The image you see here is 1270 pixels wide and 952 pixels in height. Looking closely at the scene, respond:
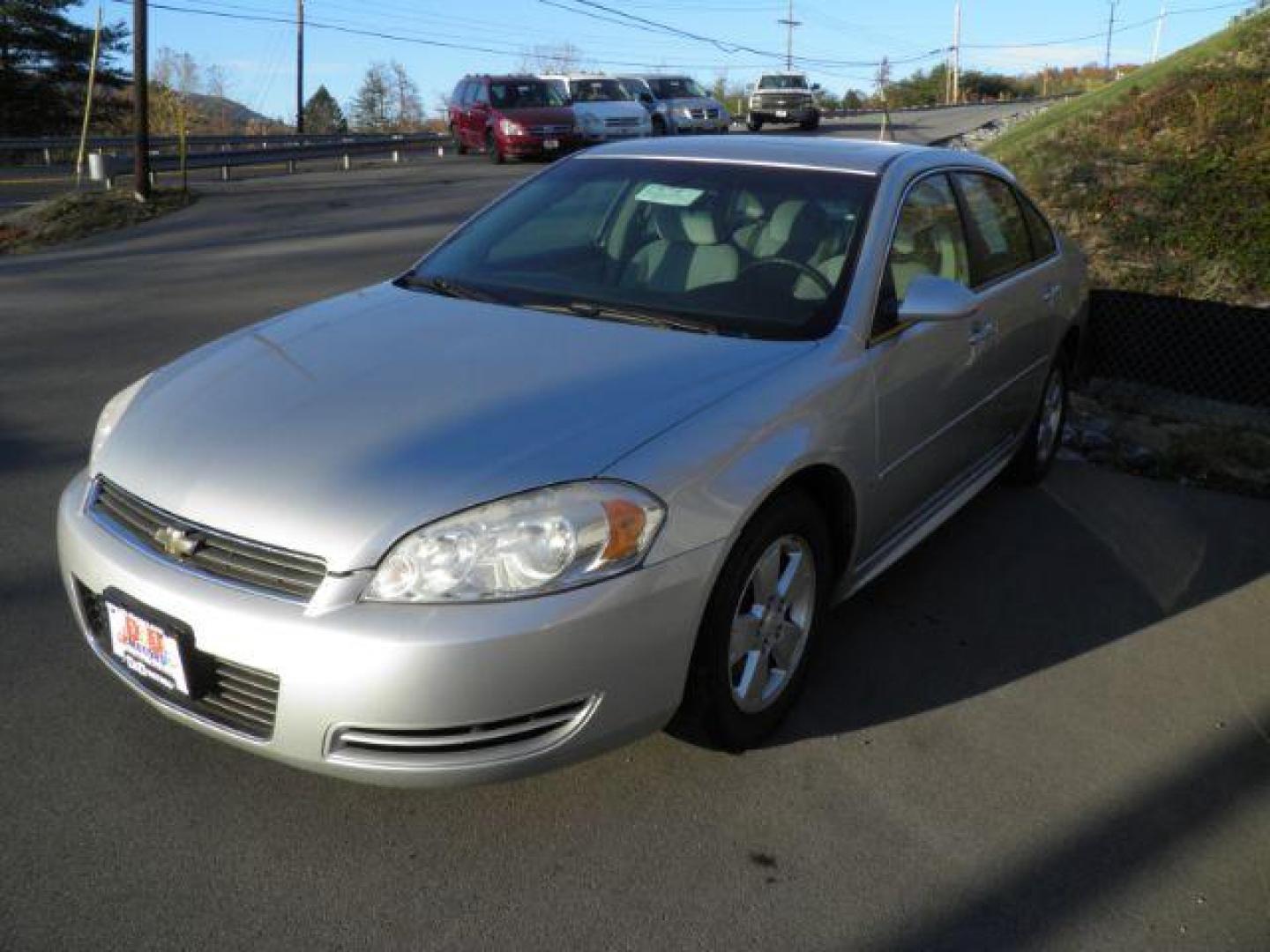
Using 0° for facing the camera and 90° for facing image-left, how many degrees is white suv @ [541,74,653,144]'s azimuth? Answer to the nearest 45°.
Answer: approximately 315°

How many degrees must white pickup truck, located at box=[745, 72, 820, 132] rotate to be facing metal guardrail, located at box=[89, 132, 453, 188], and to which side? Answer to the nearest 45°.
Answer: approximately 45° to its right

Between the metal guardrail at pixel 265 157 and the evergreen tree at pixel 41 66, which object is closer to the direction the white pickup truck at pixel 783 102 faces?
the metal guardrail

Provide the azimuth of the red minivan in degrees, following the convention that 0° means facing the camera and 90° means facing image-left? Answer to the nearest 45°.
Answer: approximately 315°

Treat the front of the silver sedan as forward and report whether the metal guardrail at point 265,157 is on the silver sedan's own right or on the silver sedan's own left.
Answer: on the silver sedan's own right

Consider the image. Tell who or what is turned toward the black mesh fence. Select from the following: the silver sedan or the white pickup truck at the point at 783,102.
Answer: the white pickup truck

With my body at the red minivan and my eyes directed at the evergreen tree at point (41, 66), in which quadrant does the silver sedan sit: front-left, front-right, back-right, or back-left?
back-left
